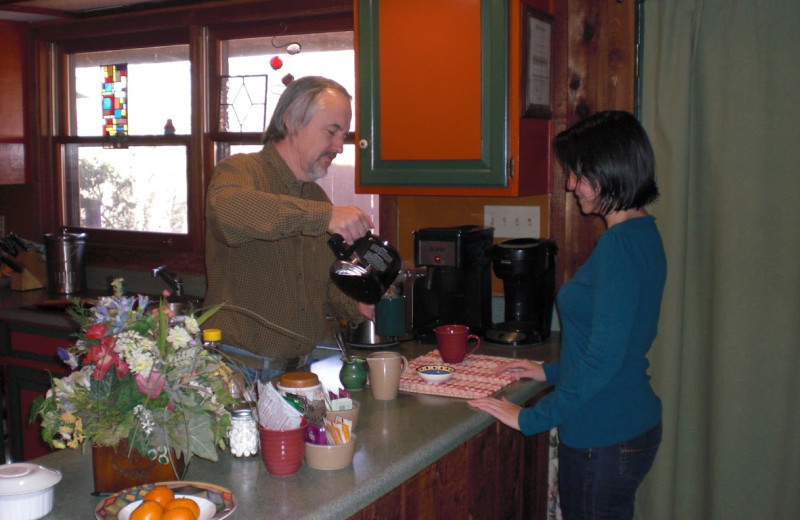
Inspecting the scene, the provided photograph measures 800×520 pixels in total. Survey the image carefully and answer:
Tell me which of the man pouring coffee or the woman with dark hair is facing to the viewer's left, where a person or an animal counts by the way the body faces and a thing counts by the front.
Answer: the woman with dark hair

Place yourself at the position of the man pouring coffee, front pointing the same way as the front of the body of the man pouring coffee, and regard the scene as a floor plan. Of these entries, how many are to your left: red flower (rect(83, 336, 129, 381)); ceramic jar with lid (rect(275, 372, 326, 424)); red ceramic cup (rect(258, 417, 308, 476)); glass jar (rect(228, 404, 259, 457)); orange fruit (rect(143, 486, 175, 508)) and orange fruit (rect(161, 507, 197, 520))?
0

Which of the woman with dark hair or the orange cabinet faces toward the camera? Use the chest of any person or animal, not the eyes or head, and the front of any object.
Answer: the orange cabinet

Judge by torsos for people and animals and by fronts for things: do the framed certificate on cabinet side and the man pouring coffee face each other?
no

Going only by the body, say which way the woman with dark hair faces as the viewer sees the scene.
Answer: to the viewer's left

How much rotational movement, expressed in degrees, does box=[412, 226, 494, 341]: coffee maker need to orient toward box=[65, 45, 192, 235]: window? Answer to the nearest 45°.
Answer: approximately 90° to its right

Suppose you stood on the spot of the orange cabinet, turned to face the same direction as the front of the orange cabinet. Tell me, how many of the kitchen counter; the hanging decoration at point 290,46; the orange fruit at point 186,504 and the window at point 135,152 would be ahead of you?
2

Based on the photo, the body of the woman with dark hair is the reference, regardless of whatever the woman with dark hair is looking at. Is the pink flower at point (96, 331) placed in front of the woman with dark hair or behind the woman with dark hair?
in front

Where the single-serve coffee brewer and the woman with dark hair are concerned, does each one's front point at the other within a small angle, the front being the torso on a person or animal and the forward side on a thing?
no

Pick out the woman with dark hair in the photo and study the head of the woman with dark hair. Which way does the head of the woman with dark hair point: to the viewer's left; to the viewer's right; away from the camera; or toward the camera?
to the viewer's left

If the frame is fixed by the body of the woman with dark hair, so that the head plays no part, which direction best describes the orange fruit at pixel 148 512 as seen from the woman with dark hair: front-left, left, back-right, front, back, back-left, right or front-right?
front-left

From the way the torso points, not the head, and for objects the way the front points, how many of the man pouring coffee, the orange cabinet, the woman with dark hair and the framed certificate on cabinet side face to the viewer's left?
1

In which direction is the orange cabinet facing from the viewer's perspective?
toward the camera

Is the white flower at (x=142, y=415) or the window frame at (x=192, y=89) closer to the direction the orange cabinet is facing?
the white flower

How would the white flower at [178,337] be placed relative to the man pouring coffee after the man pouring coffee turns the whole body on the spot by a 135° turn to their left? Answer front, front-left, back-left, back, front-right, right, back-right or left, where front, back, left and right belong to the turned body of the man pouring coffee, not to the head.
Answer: back

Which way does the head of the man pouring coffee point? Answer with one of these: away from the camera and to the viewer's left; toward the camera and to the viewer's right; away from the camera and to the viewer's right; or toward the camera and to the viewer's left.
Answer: toward the camera and to the viewer's right

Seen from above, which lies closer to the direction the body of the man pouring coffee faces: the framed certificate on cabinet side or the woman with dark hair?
the woman with dark hair

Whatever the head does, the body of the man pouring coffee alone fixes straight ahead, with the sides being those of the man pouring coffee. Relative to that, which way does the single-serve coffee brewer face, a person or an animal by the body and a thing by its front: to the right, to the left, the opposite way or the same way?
to the right

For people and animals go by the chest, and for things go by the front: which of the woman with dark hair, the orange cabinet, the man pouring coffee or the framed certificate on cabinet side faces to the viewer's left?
the woman with dark hair

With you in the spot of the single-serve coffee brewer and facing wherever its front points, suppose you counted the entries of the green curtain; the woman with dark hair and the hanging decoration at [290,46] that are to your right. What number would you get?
1

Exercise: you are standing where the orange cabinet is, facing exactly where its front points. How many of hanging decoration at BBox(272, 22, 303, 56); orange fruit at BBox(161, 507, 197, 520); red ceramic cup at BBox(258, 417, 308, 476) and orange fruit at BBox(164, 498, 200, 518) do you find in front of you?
3

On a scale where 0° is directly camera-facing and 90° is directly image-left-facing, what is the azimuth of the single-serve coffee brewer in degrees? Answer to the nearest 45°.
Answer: approximately 45°
